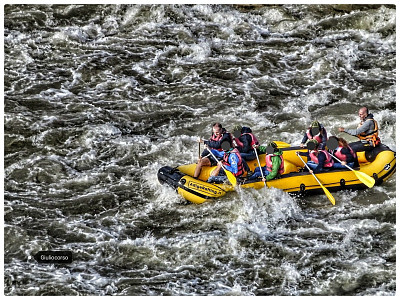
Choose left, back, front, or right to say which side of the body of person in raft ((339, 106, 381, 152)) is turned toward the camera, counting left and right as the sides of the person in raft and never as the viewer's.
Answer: left

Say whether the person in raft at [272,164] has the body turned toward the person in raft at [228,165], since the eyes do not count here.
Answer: yes

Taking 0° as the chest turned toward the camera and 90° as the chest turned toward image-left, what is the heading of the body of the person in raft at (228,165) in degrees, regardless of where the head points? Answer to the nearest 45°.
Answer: approximately 90°

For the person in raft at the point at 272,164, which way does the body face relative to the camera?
to the viewer's left

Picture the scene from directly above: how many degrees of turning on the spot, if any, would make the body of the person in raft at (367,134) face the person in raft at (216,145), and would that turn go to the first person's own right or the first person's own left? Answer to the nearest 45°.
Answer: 0° — they already face them

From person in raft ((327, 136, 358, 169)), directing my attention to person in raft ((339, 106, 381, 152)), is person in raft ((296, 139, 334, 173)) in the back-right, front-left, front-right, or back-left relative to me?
back-left

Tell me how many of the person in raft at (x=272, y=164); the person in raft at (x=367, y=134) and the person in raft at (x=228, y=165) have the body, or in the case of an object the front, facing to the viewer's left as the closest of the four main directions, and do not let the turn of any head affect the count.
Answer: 3

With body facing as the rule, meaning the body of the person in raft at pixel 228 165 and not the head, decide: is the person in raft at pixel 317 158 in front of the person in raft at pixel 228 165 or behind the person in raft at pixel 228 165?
behind

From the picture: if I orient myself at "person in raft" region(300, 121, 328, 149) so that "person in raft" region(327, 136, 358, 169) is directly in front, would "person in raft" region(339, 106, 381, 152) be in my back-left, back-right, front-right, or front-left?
front-left

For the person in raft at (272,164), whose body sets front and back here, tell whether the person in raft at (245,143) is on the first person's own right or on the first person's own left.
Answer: on the first person's own right

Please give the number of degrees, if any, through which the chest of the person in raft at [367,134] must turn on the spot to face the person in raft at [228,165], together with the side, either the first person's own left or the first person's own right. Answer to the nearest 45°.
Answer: approximately 45° to the first person's own left

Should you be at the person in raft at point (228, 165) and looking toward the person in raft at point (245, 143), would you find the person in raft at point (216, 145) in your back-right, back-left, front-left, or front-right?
front-left

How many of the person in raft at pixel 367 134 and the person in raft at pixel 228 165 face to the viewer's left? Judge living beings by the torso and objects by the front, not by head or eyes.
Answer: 2

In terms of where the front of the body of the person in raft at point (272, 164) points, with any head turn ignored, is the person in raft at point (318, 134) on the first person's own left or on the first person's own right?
on the first person's own right

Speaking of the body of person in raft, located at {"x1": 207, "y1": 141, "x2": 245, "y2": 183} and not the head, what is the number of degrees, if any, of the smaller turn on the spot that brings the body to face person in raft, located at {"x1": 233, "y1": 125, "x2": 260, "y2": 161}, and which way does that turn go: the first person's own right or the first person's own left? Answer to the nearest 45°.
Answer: approximately 135° to the first person's own right

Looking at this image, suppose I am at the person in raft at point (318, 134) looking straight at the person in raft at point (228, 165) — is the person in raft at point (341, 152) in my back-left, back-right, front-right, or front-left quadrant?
back-left

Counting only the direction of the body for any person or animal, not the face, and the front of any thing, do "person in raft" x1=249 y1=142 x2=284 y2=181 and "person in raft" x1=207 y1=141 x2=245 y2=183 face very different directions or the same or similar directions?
same or similar directions
